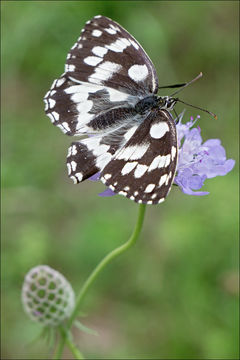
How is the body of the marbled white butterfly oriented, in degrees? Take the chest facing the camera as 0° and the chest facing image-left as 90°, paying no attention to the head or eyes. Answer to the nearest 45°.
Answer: approximately 270°
